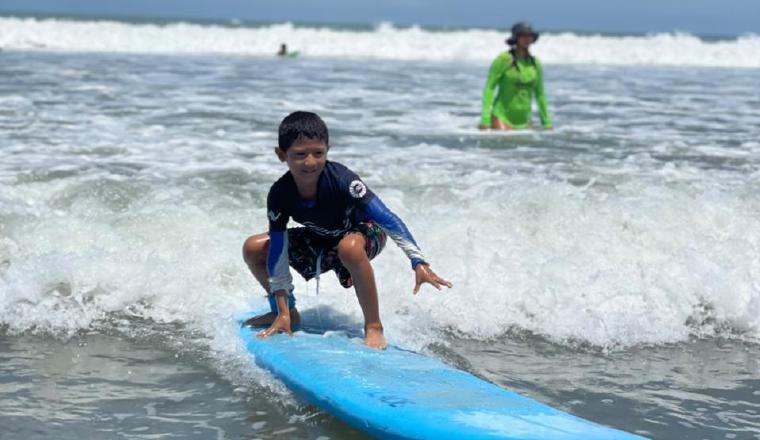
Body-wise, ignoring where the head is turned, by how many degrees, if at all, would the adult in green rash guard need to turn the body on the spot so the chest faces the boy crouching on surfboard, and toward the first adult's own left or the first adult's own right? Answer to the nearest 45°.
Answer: approximately 45° to the first adult's own right

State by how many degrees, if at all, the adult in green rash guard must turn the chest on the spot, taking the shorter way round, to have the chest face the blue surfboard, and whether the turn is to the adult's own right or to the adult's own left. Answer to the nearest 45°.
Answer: approximately 45° to the adult's own right

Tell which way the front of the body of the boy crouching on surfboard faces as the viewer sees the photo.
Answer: toward the camera

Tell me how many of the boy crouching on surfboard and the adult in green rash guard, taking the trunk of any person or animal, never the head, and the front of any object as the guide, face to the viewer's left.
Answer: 0

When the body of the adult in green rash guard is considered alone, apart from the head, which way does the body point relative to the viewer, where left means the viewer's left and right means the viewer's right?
facing the viewer and to the right of the viewer

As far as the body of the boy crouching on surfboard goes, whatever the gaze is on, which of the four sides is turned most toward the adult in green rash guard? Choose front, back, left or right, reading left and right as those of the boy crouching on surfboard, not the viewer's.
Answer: back
